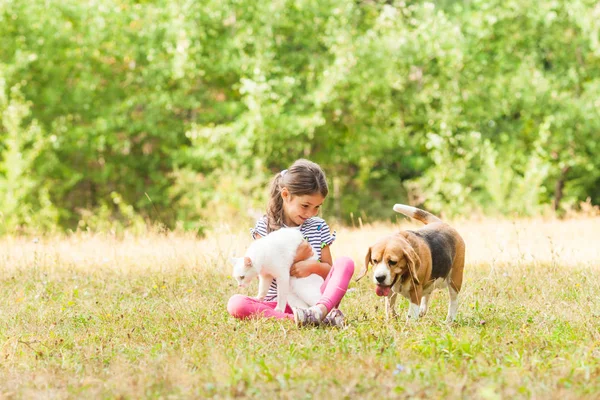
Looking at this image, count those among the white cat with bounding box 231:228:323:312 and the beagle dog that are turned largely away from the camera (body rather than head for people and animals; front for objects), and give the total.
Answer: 0

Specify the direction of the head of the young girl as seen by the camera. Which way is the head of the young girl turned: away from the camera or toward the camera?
toward the camera

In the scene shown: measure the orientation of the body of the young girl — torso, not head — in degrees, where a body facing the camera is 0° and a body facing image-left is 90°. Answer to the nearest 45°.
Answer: approximately 0°

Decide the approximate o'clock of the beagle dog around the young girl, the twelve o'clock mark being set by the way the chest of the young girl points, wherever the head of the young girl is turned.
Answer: The beagle dog is roughly at 10 o'clock from the young girl.

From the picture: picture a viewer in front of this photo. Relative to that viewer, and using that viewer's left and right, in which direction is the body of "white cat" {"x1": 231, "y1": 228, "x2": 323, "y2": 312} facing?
facing to the left of the viewer

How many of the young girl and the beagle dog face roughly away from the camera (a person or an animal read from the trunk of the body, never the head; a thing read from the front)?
0

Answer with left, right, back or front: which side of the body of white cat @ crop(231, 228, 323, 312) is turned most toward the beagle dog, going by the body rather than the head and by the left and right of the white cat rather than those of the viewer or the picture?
back
